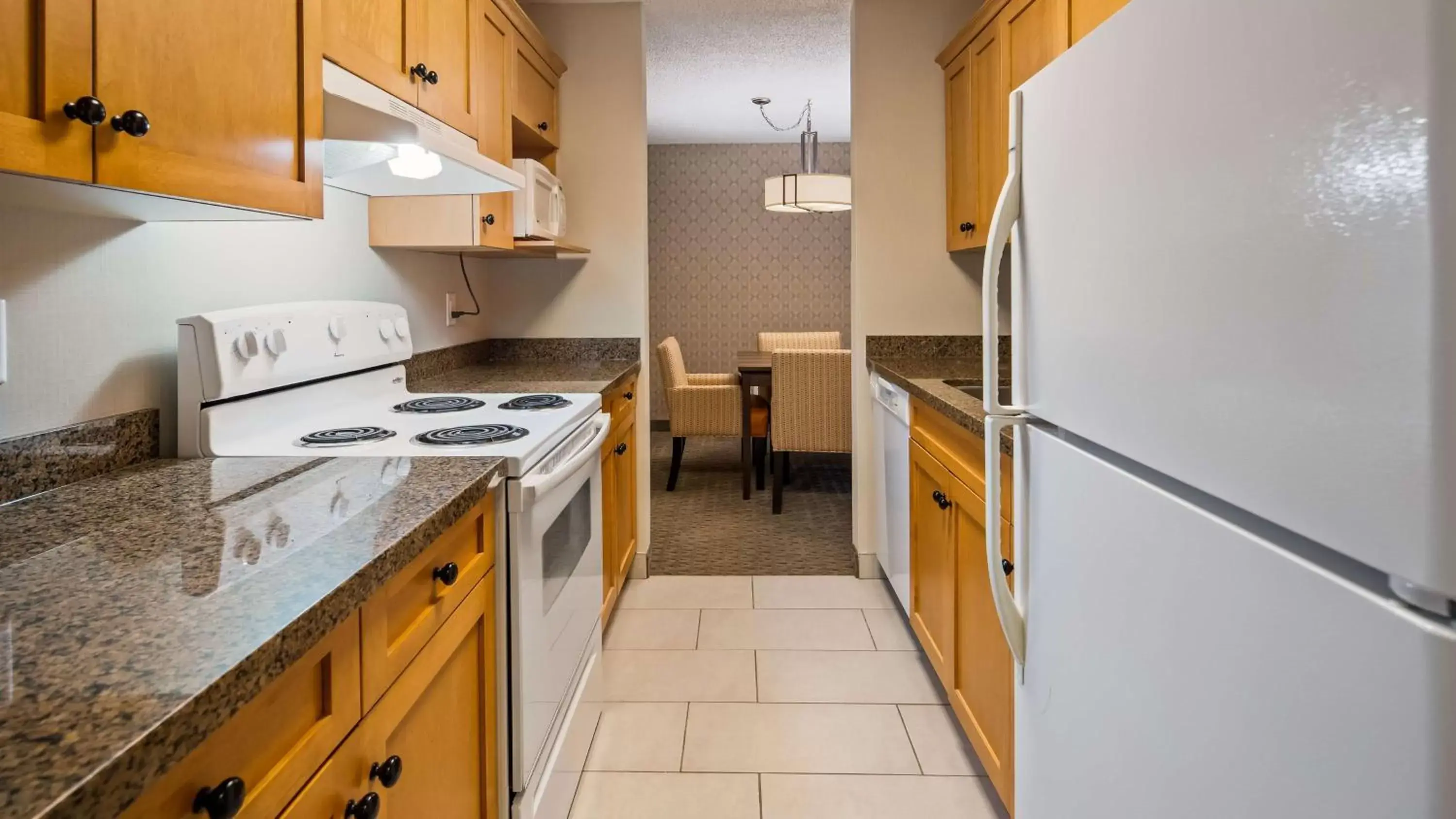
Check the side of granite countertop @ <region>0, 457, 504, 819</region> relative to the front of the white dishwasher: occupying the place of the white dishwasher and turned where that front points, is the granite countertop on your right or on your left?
on your left

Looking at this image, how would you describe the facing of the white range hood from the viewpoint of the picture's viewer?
facing the viewer and to the right of the viewer

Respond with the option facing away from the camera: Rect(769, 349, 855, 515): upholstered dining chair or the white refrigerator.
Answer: the upholstered dining chair

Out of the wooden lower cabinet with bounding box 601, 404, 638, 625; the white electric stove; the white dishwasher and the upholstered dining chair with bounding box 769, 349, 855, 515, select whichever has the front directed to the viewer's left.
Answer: the white dishwasher

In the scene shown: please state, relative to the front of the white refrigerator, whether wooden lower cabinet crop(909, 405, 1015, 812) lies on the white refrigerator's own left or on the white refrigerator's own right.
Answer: on the white refrigerator's own right

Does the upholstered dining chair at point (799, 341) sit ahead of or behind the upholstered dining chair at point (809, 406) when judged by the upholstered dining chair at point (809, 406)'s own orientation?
ahead

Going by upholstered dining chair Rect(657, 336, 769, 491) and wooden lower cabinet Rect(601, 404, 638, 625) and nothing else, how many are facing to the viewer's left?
0

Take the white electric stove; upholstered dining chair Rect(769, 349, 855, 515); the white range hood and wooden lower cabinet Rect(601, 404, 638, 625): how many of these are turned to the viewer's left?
0

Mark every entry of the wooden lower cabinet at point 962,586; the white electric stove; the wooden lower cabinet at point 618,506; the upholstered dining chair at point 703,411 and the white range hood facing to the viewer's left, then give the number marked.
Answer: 1

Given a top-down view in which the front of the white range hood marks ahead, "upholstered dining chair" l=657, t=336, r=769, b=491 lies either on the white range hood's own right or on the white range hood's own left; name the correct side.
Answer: on the white range hood's own left

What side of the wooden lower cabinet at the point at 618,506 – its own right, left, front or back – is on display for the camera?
right

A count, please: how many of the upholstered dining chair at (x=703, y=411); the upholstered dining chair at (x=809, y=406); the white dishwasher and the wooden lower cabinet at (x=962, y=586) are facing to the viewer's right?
1

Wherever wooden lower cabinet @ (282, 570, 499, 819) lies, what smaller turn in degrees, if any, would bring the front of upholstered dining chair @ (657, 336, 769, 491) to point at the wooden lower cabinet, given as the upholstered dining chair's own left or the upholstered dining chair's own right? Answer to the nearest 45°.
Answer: approximately 90° to the upholstered dining chair's own right

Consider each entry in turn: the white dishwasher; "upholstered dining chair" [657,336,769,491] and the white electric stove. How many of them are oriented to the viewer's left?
1

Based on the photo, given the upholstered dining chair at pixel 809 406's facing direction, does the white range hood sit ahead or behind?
behind

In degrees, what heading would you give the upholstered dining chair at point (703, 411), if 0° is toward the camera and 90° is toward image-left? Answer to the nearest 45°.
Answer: approximately 270°
